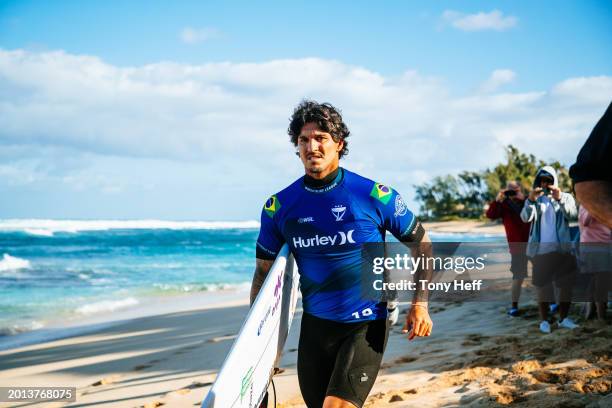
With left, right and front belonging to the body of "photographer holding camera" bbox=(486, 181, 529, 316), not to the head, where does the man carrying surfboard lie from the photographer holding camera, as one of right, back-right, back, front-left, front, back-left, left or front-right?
front-left

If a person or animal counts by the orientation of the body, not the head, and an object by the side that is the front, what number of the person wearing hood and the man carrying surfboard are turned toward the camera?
2

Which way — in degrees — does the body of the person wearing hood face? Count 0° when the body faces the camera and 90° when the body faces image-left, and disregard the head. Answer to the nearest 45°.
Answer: approximately 0°

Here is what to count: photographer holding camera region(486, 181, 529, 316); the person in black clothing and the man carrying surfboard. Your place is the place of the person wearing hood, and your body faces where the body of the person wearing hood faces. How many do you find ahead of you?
2

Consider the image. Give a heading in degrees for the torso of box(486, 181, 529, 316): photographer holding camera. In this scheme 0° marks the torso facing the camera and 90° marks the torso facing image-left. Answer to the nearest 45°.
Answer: approximately 45°

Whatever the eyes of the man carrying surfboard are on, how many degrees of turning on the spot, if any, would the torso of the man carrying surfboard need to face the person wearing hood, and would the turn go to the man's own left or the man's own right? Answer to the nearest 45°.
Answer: approximately 135° to the man's own left

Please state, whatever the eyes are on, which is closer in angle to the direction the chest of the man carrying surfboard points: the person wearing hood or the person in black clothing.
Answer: the person in black clothing

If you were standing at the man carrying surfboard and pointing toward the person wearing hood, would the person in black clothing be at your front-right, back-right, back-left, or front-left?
back-right

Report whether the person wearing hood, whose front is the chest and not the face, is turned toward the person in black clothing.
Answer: yes

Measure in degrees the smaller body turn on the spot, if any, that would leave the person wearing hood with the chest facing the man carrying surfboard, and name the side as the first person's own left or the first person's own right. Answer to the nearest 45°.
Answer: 0° — they already face them
